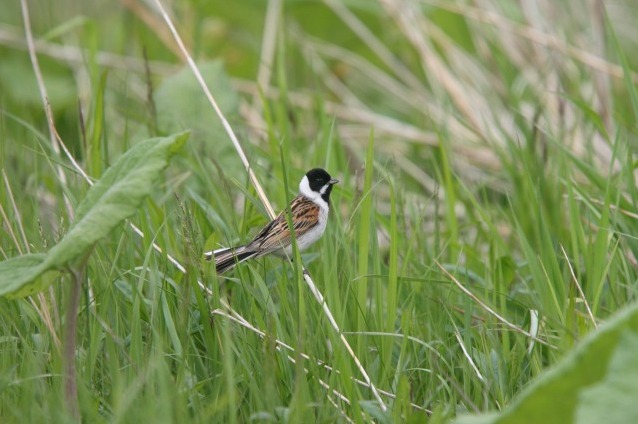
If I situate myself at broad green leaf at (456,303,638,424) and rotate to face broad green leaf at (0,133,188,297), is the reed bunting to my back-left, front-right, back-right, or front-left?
front-right

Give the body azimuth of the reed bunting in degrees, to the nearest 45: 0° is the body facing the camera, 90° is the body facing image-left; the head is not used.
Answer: approximately 270°

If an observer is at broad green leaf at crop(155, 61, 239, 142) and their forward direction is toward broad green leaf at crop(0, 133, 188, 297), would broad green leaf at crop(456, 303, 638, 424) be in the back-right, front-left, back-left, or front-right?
front-left

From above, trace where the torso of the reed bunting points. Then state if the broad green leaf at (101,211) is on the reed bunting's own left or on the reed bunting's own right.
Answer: on the reed bunting's own right

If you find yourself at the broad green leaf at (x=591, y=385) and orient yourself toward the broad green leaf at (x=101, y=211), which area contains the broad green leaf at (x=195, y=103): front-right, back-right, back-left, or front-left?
front-right

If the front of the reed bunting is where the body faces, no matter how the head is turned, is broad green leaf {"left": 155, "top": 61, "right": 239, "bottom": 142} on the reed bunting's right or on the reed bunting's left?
on the reed bunting's left

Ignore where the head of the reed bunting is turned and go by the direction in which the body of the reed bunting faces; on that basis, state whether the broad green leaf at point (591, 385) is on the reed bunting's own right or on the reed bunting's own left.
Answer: on the reed bunting's own right
